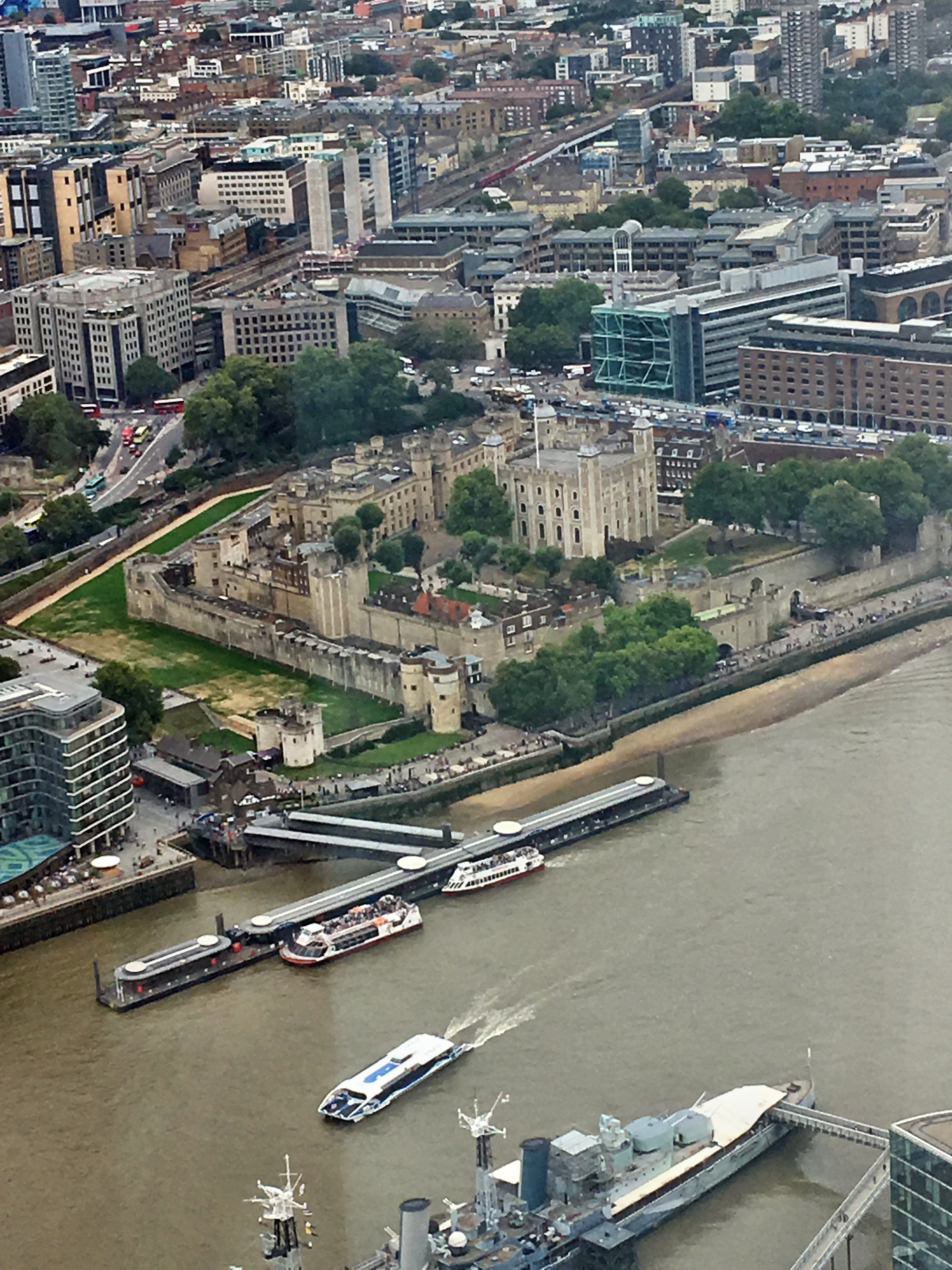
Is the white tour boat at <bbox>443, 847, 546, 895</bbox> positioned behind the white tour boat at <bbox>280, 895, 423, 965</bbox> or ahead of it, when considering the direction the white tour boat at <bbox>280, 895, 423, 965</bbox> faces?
behind

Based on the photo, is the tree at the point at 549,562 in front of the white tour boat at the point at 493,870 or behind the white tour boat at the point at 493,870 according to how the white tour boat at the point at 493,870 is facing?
behind

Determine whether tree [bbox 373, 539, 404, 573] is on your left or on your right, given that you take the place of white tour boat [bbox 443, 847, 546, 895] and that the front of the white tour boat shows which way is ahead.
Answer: on your right

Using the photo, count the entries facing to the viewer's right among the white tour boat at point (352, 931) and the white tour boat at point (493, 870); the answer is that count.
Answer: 0

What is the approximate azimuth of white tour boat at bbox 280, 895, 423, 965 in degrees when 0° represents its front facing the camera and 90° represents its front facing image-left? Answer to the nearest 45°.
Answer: approximately 45°

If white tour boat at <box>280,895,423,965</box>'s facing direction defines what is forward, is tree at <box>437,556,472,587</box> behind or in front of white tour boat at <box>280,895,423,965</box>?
behind

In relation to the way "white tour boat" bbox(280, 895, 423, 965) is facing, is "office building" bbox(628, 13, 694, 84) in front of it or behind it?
behind

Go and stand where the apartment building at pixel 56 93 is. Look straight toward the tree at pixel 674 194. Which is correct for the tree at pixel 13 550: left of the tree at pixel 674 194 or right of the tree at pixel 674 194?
right

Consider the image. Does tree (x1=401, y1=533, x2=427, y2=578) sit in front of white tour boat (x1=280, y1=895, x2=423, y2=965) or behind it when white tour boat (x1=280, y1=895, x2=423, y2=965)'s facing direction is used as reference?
behind

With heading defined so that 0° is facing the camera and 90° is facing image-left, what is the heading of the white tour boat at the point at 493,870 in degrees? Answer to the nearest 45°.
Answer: approximately 45°
